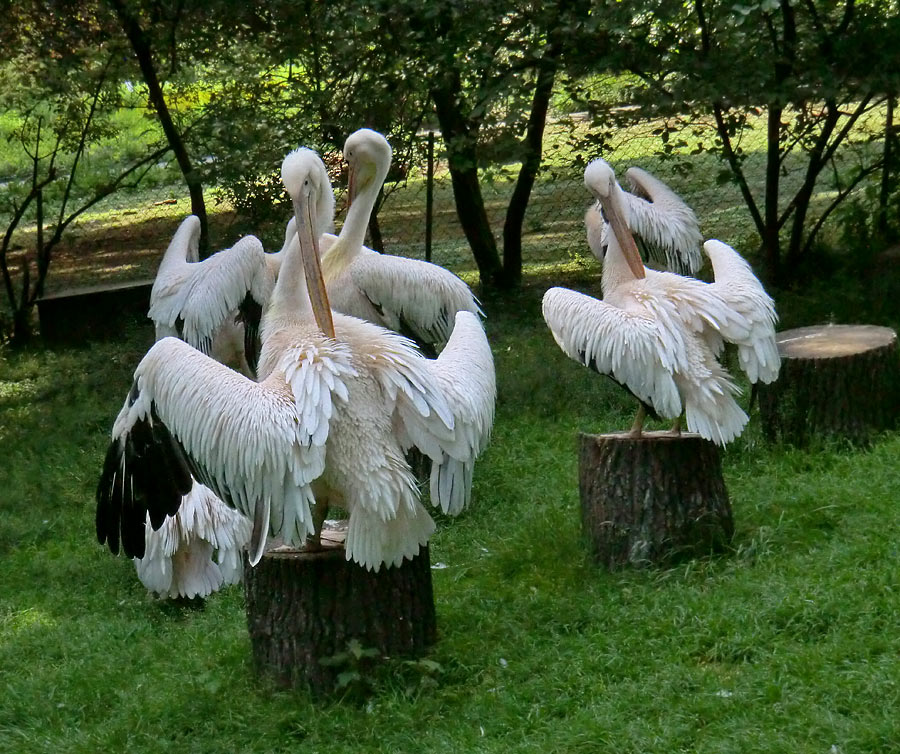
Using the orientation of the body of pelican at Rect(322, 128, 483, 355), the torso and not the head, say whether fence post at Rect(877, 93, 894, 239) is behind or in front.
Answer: behind

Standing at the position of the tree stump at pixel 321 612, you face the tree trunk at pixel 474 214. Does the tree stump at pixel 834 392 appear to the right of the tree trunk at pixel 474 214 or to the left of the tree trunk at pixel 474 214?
right

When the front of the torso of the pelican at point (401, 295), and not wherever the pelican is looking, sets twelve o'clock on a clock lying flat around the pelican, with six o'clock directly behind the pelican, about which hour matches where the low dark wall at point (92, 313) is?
The low dark wall is roughly at 2 o'clock from the pelican.
